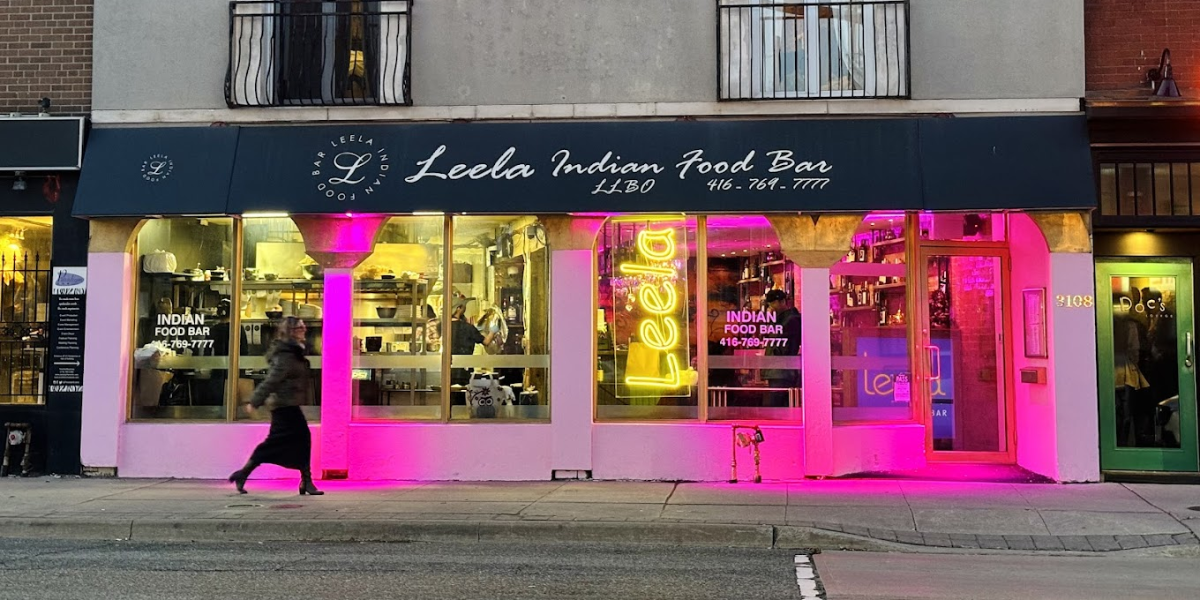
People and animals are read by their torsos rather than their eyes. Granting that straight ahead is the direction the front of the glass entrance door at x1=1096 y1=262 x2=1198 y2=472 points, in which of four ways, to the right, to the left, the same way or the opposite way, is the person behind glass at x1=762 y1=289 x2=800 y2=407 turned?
to the right

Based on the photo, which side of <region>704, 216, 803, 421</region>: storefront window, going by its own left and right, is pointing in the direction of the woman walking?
right

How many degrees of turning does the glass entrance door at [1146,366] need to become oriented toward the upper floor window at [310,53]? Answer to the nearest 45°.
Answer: approximately 45° to its right

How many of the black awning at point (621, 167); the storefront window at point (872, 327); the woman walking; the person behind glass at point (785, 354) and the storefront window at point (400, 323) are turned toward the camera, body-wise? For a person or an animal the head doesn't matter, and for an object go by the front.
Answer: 3

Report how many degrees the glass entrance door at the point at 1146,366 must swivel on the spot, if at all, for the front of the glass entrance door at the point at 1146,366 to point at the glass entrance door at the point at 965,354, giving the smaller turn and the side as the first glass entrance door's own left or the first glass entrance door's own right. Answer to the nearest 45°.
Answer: approximately 90° to the first glass entrance door's own right

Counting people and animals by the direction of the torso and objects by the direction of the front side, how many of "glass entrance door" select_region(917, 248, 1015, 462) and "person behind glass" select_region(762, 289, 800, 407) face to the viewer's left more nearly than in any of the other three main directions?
1

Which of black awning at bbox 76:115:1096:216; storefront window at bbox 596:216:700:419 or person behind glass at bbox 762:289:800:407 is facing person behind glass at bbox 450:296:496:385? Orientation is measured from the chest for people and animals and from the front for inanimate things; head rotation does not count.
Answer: person behind glass at bbox 762:289:800:407

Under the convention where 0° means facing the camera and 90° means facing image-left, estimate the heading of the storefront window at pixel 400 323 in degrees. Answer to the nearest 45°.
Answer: approximately 0°

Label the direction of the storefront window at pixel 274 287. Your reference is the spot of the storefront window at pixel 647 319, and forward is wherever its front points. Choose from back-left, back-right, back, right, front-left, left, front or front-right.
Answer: right

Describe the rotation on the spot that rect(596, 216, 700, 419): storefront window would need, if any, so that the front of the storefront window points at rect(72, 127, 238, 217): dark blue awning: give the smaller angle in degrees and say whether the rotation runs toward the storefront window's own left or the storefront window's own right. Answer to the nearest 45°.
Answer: approximately 90° to the storefront window's own right
